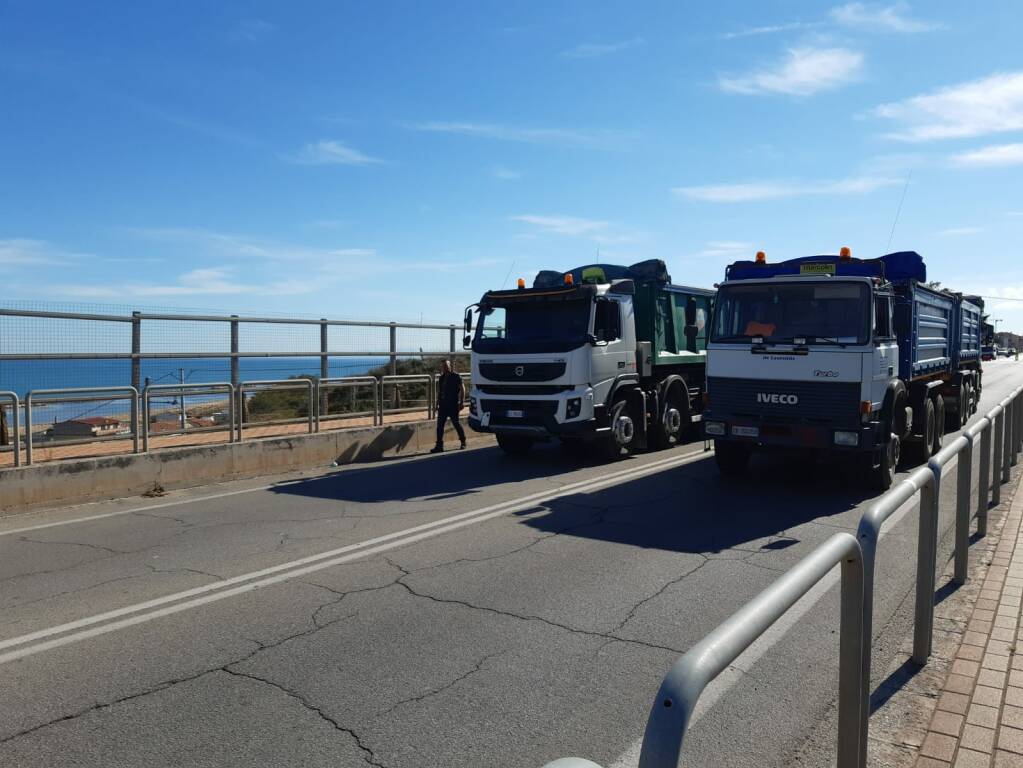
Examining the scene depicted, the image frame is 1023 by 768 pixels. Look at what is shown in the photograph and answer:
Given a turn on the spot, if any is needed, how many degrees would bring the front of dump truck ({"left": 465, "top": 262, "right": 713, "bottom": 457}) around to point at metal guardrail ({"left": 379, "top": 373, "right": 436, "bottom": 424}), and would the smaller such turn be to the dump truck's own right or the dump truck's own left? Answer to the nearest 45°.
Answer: approximately 90° to the dump truck's own right

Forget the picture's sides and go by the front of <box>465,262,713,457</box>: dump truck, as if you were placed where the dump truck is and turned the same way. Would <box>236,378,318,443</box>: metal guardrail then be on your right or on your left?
on your right

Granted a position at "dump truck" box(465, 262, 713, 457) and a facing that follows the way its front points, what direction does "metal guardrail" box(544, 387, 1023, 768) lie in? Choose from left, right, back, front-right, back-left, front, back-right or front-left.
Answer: front-left

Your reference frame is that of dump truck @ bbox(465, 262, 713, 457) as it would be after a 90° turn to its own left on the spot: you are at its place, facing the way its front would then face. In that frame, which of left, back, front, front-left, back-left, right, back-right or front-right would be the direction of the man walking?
back

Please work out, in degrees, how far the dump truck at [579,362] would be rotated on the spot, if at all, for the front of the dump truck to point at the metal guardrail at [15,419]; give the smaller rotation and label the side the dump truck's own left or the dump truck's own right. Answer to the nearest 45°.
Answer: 0° — it already faces it

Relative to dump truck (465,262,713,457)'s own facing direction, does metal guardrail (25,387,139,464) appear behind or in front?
in front

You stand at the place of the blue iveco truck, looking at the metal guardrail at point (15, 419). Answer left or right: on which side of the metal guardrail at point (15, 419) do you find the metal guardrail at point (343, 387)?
right

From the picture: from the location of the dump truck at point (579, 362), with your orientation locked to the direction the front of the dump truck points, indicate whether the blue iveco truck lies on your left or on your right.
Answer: on your left

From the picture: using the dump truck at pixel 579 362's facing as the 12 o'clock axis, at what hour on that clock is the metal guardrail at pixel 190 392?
The metal guardrail is roughly at 1 o'clock from the dump truck.

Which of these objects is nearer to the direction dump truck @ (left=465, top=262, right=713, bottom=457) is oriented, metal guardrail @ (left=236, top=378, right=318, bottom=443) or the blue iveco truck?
the metal guardrail

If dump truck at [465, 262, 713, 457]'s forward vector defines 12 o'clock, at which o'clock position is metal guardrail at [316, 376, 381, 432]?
The metal guardrail is roughly at 2 o'clock from the dump truck.

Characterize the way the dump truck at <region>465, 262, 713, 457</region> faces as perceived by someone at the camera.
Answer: facing the viewer and to the left of the viewer
